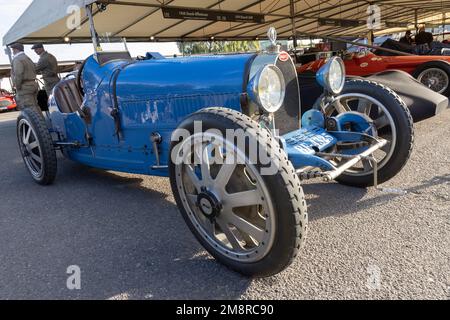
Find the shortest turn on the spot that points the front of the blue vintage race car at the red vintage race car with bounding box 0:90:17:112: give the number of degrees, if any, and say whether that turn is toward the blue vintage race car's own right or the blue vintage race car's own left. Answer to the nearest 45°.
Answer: approximately 180°

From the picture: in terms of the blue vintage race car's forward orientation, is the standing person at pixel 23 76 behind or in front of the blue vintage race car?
behind

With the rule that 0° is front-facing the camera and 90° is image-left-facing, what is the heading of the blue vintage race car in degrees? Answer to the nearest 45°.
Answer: approximately 315°

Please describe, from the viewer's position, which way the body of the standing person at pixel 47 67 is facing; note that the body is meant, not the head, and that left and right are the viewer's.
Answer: facing to the left of the viewer

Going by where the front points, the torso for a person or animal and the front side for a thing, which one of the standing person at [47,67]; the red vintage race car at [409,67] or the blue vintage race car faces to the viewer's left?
the standing person

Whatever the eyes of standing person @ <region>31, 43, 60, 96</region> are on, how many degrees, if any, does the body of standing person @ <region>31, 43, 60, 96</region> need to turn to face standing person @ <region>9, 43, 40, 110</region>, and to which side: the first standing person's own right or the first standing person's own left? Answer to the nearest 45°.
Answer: approximately 45° to the first standing person's own left
